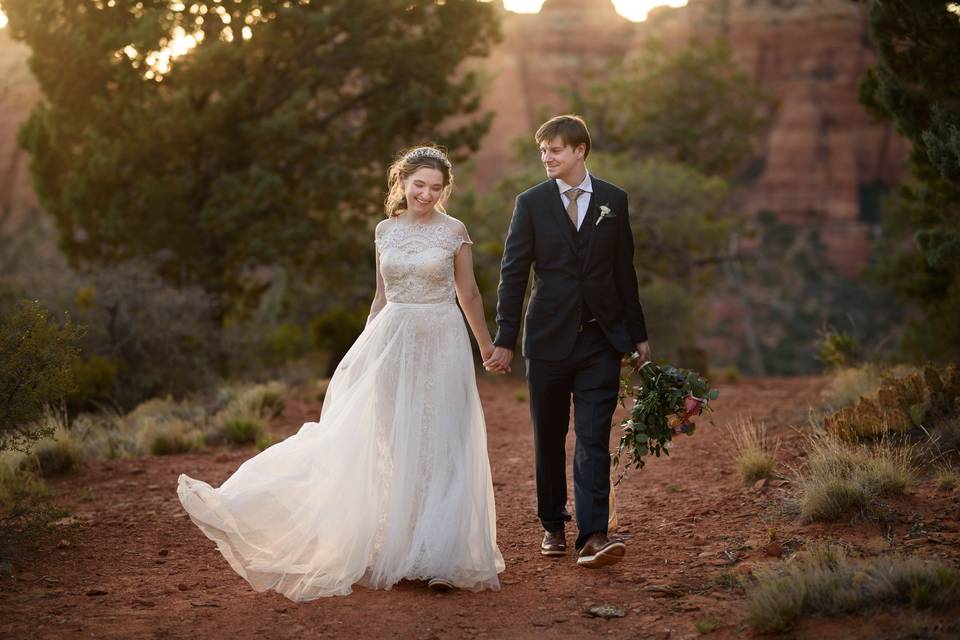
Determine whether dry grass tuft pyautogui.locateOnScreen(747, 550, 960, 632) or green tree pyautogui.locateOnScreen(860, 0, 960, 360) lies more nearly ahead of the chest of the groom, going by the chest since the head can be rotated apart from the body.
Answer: the dry grass tuft

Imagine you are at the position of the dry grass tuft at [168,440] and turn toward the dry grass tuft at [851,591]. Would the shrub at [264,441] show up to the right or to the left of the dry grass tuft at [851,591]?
left

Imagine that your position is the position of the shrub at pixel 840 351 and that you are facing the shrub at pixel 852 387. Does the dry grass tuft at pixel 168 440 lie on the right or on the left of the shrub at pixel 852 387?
right

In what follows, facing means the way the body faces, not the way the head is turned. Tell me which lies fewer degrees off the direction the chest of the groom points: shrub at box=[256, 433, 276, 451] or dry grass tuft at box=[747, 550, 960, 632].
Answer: the dry grass tuft

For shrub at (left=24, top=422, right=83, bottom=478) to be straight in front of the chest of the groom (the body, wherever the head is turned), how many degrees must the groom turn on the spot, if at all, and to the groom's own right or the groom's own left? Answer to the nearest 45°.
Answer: approximately 135° to the groom's own right

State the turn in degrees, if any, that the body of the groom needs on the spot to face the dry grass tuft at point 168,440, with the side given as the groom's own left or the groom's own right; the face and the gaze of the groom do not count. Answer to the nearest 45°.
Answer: approximately 135° to the groom's own right

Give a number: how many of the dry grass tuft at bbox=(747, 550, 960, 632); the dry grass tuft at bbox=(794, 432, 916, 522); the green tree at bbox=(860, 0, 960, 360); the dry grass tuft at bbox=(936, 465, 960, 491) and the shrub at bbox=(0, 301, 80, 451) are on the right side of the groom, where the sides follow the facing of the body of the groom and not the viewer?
1

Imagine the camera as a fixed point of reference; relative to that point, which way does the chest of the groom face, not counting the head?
toward the camera
